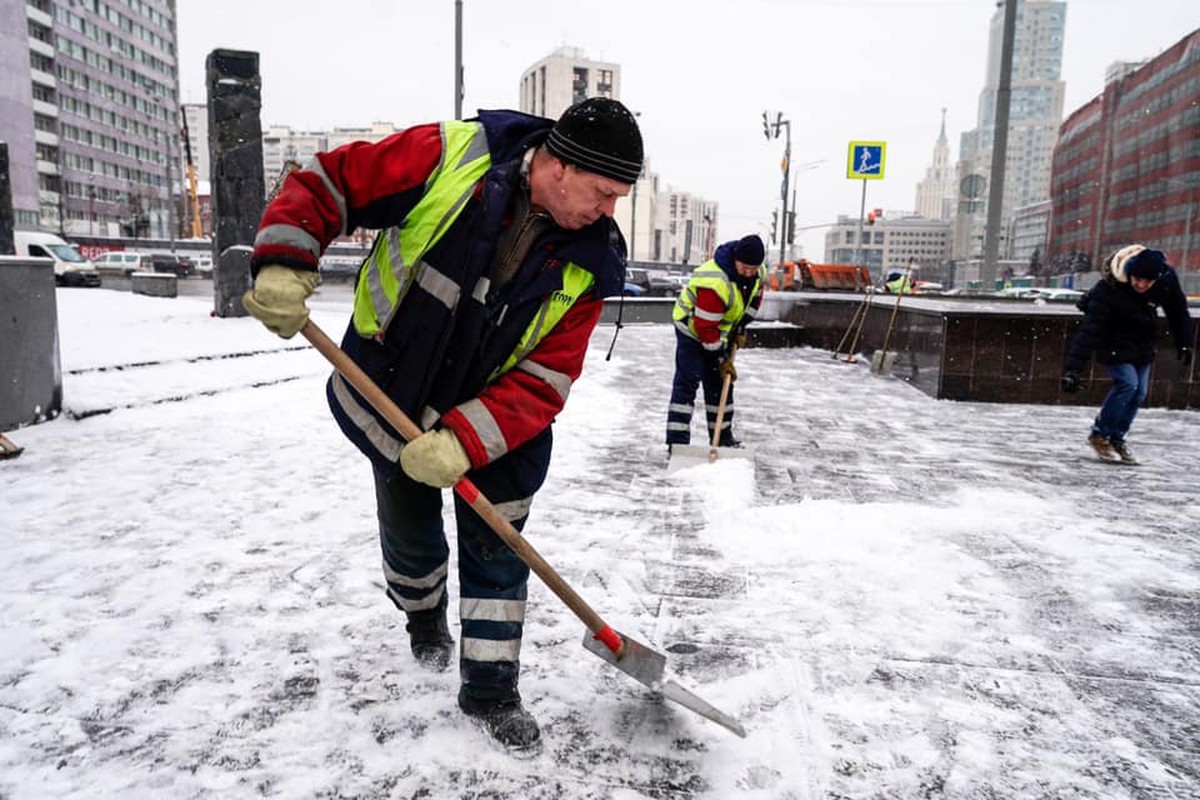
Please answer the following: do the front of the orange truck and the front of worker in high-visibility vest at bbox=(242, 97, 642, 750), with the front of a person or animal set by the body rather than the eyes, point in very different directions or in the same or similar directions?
very different directions

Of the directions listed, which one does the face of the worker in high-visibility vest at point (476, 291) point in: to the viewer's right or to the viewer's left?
to the viewer's right

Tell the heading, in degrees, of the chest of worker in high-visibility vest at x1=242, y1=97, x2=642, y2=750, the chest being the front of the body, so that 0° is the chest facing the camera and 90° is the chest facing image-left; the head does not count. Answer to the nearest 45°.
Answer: approximately 315°

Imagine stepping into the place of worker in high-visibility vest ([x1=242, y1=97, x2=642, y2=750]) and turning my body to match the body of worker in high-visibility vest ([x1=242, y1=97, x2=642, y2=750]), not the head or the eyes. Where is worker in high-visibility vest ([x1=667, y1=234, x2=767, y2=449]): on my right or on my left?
on my left

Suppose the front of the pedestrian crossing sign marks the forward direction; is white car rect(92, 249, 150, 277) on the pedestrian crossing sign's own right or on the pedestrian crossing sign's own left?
on the pedestrian crossing sign's own right

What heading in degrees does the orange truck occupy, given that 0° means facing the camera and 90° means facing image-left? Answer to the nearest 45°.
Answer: approximately 90°

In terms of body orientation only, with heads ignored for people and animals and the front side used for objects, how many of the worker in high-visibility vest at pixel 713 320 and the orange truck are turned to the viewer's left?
1

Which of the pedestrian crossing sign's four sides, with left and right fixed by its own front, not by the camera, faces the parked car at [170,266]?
right

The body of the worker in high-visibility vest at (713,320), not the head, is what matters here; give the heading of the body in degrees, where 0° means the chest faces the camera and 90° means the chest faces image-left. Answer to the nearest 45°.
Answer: approximately 315°

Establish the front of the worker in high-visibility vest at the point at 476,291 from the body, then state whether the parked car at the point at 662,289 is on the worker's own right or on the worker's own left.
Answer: on the worker's own left

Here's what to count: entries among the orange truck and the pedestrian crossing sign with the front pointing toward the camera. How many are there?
1
